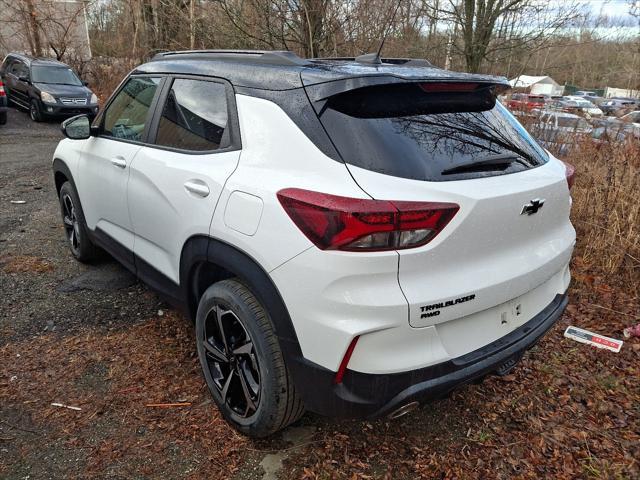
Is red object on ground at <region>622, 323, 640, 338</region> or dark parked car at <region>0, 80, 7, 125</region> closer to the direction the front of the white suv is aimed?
the dark parked car

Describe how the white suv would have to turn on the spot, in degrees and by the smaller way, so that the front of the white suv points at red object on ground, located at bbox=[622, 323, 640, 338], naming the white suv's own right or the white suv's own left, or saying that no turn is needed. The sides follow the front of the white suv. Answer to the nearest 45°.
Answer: approximately 90° to the white suv's own right

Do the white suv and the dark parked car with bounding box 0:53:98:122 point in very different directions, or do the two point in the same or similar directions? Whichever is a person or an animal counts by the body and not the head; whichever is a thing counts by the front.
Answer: very different directions

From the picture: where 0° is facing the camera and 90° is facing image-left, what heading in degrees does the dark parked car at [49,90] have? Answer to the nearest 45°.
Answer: approximately 315°

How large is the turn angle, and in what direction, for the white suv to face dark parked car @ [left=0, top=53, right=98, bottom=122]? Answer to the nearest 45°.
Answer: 0° — it already faces it

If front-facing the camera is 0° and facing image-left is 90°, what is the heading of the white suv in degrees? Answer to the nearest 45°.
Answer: approximately 135°

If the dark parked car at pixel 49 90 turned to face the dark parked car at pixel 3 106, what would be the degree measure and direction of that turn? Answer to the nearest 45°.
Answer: approximately 90° to its right
